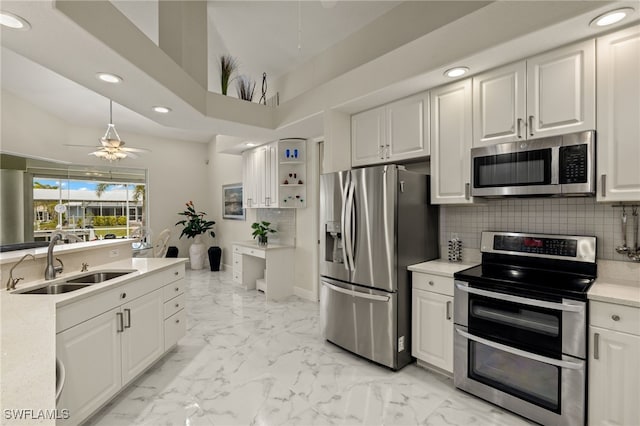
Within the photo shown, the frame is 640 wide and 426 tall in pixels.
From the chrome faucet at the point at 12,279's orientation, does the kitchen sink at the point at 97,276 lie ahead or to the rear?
ahead

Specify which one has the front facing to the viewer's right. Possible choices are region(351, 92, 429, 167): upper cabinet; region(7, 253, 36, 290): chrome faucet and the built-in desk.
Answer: the chrome faucet

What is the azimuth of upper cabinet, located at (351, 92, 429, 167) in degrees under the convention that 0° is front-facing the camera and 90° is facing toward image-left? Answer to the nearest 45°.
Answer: approximately 45°

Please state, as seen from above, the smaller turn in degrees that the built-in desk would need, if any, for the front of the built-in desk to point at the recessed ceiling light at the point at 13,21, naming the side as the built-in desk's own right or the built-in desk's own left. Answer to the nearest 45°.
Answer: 0° — it already faces it

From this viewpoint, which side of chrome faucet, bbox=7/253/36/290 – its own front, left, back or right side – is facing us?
right

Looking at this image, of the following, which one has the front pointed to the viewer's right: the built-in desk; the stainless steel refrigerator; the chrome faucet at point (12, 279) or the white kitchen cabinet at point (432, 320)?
the chrome faucet

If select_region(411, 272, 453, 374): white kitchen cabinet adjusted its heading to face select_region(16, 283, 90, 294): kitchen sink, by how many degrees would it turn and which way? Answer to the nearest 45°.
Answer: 0° — it already faces it

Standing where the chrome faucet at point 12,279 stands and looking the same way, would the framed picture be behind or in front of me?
in front

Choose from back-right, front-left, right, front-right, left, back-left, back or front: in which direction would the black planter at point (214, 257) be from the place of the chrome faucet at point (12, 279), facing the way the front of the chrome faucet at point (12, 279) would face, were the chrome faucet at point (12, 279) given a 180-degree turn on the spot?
back-right

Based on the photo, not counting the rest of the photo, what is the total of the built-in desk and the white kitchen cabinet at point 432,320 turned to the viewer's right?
0

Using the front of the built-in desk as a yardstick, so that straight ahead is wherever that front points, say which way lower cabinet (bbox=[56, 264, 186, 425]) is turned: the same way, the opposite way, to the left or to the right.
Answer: to the left

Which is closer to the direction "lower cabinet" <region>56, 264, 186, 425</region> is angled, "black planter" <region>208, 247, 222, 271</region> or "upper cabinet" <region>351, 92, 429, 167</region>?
the upper cabinet

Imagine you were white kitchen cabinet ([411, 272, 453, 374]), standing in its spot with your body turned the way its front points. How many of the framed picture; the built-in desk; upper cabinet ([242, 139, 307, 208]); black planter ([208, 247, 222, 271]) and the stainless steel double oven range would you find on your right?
4

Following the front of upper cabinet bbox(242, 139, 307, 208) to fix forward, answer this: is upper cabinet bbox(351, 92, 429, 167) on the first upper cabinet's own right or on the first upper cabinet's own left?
on the first upper cabinet's own left
